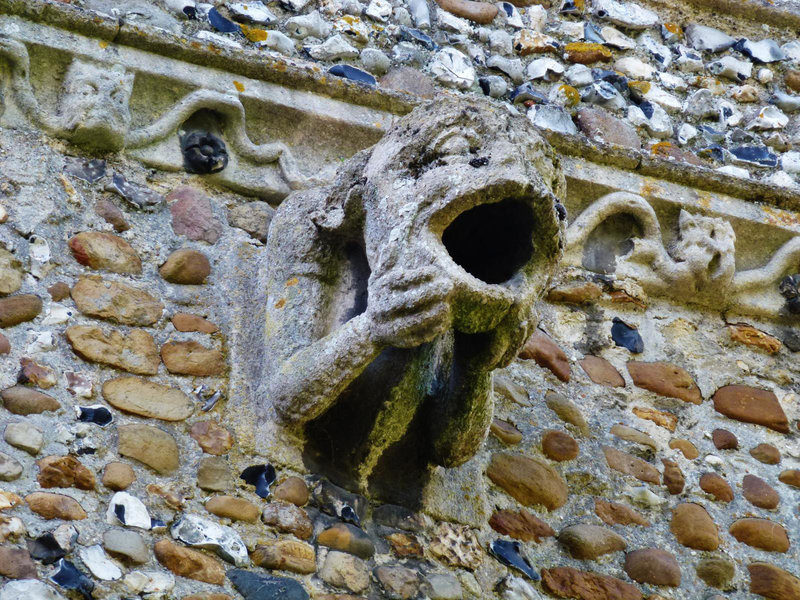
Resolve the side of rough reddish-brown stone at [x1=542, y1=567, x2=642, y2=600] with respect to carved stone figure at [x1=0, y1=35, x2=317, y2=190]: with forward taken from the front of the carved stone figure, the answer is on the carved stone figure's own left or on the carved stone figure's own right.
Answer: on the carved stone figure's own left

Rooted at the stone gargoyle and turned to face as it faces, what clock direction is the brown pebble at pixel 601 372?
The brown pebble is roughly at 9 o'clock from the stone gargoyle.

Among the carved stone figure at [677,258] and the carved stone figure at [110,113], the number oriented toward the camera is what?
2

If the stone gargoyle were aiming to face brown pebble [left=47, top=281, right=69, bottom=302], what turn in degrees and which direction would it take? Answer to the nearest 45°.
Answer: approximately 135° to its right

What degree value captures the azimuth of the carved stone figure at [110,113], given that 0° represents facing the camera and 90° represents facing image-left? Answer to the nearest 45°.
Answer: approximately 0°

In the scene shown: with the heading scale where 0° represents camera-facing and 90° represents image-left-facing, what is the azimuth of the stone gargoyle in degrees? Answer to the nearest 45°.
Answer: approximately 315°

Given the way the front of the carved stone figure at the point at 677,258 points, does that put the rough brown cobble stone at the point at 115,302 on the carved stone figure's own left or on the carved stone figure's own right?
on the carved stone figure's own right

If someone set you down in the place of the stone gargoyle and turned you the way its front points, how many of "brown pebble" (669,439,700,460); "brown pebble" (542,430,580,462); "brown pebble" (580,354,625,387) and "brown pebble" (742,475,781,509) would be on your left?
4
